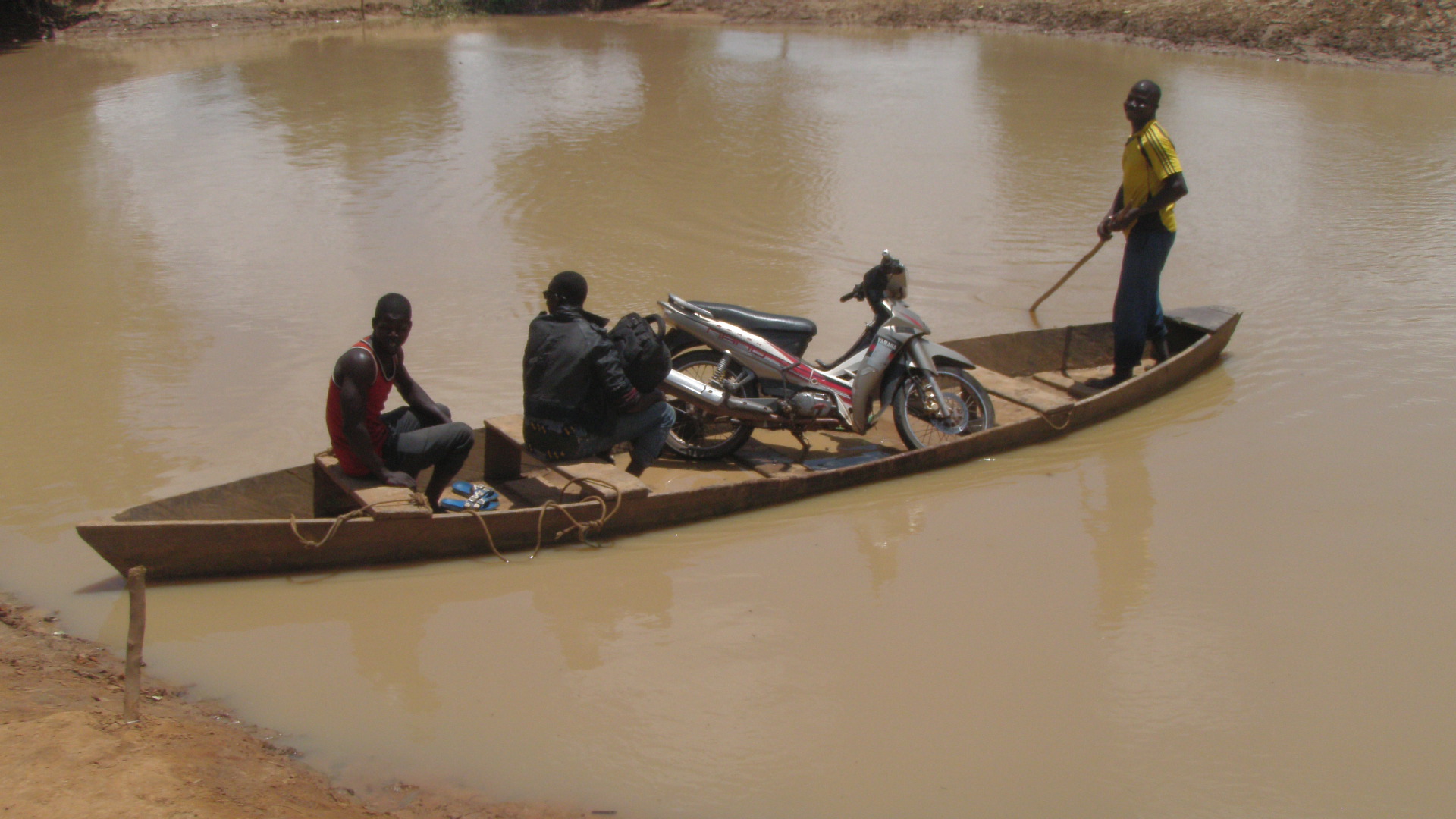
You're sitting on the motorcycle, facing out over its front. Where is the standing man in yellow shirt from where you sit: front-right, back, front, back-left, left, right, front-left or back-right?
front-left

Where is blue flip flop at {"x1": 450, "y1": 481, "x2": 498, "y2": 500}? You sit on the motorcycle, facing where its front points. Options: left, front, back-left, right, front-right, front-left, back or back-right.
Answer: back-right

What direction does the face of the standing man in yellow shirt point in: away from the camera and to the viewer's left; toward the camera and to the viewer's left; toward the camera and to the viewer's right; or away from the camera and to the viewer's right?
toward the camera and to the viewer's left

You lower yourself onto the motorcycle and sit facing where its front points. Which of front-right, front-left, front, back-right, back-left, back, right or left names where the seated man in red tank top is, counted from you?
back-right

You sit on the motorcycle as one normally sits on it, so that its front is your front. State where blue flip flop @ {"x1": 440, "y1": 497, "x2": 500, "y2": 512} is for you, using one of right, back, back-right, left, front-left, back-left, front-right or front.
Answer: back-right

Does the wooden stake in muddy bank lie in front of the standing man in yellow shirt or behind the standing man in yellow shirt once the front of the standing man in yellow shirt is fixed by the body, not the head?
in front

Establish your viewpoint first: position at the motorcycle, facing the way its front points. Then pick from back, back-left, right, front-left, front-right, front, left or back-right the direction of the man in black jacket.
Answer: back-right

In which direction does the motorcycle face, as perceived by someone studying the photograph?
facing to the right of the viewer

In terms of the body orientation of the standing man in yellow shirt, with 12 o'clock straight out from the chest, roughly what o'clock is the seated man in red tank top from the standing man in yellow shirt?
The seated man in red tank top is roughly at 12 o'clock from the standing man in yellow shirt.

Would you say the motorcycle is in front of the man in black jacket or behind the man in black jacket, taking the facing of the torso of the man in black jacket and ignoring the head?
in front

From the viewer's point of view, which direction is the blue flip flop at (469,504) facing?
to the viewer's right
